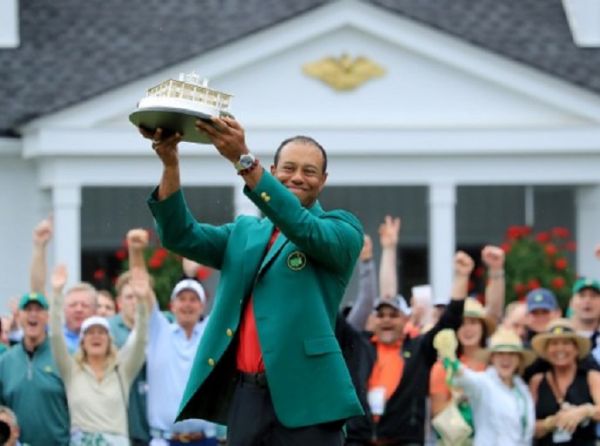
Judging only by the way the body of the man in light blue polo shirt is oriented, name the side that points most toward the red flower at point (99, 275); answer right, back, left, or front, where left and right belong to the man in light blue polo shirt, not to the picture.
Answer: back

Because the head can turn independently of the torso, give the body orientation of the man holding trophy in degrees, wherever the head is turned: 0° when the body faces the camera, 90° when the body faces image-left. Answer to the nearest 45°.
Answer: approximately 45°

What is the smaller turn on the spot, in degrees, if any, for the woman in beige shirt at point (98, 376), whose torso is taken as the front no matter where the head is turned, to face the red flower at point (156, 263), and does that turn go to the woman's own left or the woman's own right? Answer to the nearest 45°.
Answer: approximately 180°

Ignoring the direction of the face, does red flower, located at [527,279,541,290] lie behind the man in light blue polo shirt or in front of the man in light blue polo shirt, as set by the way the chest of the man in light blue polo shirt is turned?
behind

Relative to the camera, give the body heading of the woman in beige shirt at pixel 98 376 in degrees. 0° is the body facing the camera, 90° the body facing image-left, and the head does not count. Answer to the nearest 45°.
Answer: approximately 0°

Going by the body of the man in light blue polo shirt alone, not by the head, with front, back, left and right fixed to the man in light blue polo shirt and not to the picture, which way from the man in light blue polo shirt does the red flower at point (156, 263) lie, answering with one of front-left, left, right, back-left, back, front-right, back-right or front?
back

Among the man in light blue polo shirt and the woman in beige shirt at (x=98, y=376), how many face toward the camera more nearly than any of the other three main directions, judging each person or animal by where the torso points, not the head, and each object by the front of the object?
2

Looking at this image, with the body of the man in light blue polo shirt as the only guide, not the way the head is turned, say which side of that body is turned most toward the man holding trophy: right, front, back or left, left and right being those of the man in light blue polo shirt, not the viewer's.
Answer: front

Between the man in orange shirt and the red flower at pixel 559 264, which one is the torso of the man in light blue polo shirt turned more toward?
the man in orange shirt
